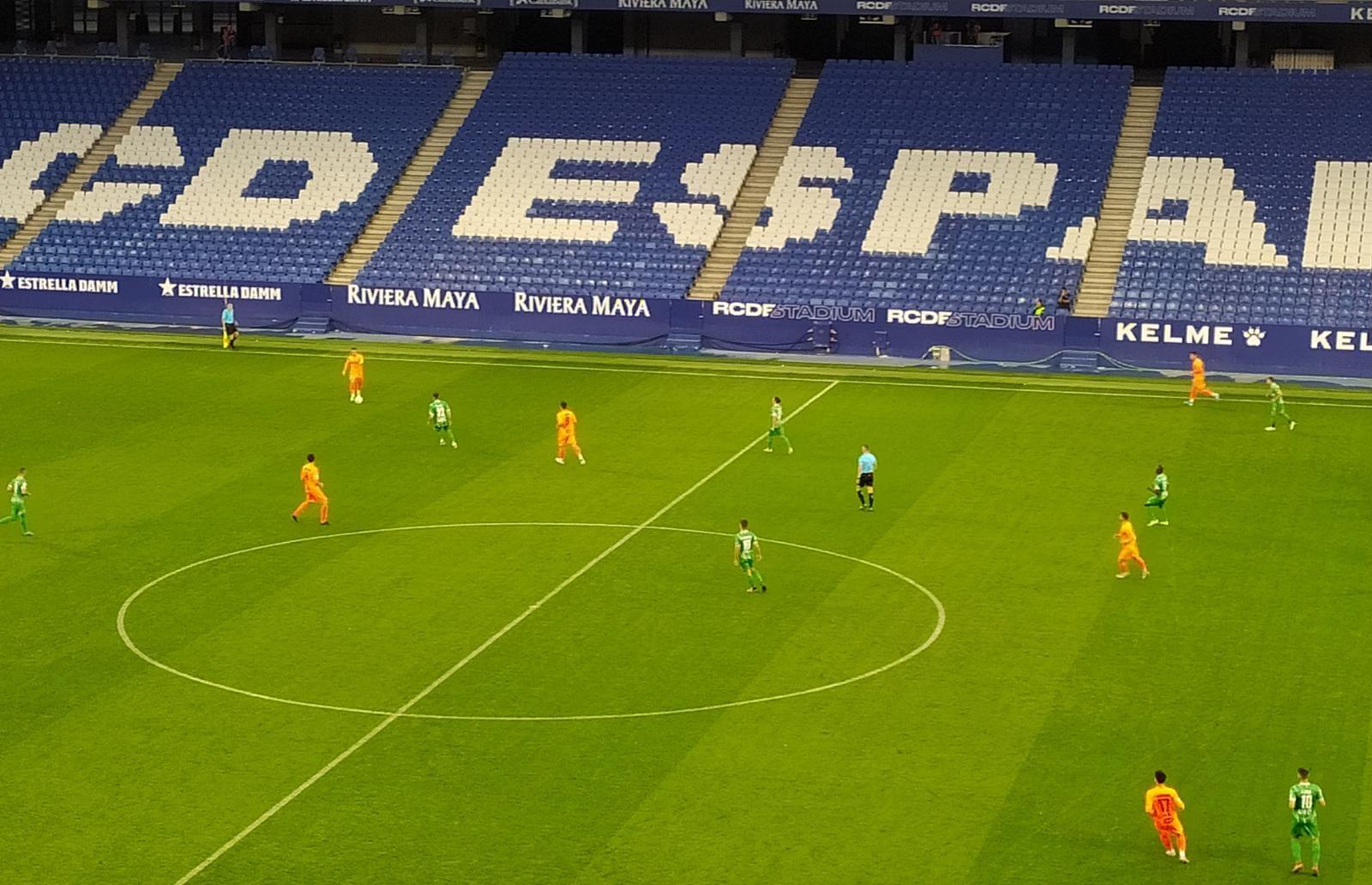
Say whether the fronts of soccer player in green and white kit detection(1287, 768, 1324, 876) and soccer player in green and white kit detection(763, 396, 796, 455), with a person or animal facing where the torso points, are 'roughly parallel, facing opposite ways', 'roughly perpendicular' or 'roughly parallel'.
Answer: roughly perpendicular

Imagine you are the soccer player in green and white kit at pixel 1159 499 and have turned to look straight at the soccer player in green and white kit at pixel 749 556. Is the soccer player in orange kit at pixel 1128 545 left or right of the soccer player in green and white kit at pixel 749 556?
left

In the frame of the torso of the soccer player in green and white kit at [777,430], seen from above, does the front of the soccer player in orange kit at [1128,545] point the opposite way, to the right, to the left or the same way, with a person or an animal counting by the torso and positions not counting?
the same way

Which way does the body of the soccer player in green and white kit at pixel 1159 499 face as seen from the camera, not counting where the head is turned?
to the viewer's left

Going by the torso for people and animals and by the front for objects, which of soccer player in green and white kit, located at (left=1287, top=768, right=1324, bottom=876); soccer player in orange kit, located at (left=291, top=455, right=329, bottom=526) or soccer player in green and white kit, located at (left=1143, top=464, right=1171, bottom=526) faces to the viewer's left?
soccer player in green and white kit, located at (left=1143, top=464, right=1171, bottom=526)

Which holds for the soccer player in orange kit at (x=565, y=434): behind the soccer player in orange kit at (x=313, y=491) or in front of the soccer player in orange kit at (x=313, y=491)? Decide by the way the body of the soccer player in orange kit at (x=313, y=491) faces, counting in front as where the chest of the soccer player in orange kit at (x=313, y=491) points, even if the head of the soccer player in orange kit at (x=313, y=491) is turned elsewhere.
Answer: in front

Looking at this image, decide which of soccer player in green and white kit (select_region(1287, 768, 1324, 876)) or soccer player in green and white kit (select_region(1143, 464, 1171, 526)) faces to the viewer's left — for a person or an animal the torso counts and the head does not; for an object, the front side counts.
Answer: soccer player in green and white kit (select_region(1143, 464, 1171, 526))

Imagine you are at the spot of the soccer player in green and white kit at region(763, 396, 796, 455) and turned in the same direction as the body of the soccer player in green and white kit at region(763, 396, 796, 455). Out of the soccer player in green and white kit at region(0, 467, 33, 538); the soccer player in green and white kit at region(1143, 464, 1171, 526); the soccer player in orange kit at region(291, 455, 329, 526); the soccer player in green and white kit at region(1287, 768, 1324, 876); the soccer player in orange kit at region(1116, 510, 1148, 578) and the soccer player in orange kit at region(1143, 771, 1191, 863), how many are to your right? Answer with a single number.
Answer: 0

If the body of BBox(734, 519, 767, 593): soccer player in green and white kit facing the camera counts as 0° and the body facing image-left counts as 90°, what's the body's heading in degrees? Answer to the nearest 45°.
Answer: approximately 135°

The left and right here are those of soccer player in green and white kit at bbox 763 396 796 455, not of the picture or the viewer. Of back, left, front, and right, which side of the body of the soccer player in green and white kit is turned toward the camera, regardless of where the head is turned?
left

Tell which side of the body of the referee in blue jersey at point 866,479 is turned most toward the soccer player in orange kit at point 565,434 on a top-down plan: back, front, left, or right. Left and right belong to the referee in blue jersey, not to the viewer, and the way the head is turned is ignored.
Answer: front

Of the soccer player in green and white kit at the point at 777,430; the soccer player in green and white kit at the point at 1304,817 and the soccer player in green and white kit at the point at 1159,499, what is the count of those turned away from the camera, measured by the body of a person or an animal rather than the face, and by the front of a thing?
1

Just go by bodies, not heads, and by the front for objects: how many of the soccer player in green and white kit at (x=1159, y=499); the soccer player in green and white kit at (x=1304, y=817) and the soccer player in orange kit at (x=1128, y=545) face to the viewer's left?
2

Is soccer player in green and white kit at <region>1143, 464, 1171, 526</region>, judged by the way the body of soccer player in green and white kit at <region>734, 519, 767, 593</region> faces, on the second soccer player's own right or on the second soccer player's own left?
on the second soccer player's own right

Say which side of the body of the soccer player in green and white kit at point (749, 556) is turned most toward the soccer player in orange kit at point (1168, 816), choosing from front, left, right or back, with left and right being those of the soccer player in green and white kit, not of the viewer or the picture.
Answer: back

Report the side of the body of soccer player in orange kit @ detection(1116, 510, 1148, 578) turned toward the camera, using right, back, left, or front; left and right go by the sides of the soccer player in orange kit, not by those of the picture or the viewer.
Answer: left

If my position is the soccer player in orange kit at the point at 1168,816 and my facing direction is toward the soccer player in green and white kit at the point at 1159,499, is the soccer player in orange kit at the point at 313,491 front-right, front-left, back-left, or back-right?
front-left

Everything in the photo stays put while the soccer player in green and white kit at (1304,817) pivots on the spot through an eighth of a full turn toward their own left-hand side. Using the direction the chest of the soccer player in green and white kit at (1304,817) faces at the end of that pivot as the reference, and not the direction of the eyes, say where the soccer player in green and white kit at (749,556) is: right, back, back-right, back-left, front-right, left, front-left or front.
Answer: front

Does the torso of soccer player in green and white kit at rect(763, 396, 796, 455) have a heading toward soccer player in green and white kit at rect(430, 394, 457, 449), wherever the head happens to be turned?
yes

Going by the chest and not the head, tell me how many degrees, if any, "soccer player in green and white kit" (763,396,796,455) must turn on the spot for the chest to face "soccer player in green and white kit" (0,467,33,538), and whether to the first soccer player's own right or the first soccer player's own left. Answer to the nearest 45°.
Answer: approximately 45° to the first soccer player's own left
